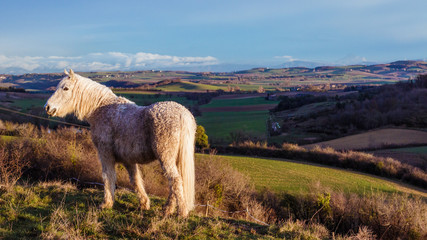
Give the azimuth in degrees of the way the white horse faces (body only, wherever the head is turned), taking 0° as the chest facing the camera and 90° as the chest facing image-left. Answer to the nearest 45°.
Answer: approximately 135°
